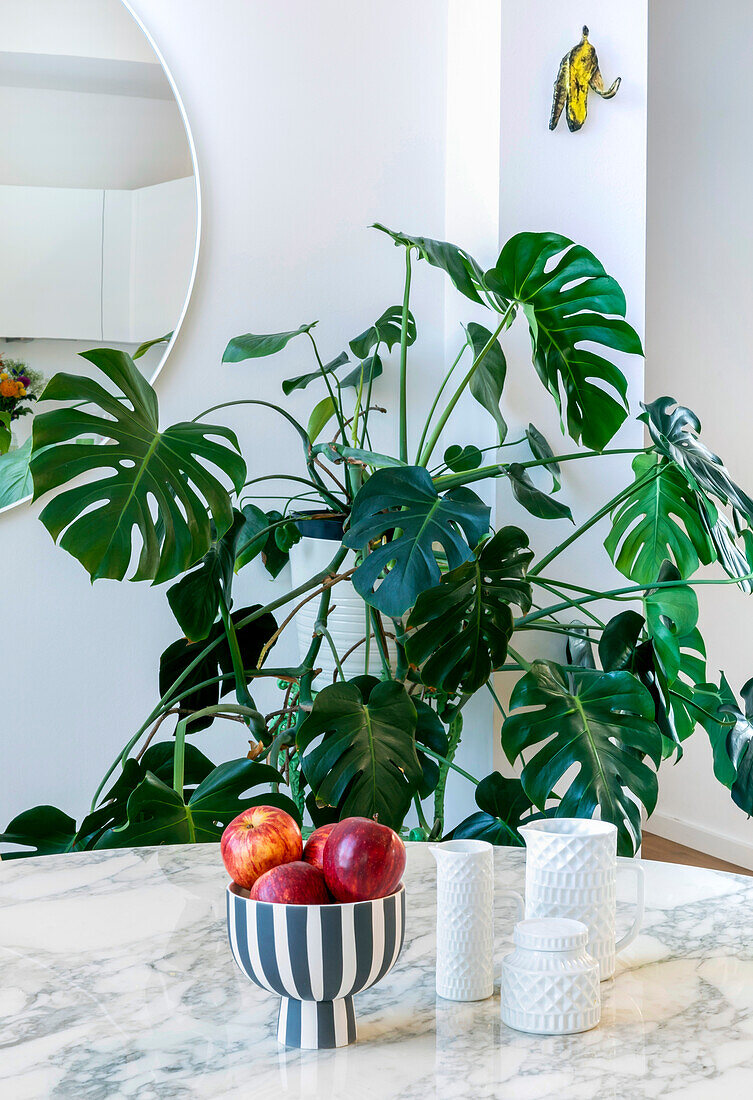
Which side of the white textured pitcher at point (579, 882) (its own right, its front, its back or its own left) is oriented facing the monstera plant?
right

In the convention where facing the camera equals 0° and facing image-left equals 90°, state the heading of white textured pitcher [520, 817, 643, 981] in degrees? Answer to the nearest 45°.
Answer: approximately 90°

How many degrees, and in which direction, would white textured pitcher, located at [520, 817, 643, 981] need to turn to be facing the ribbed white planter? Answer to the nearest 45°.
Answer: approximately 90° to its right
